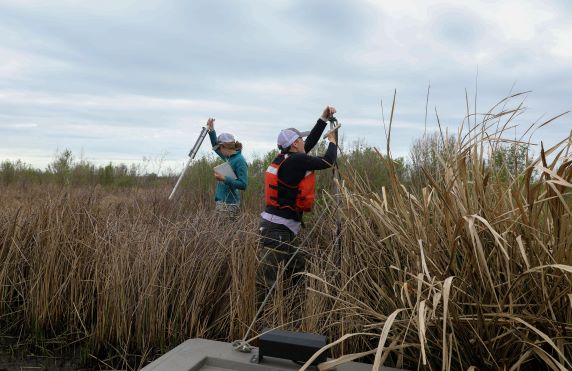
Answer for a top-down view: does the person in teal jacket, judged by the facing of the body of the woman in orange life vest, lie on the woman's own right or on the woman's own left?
on the woman's own left
